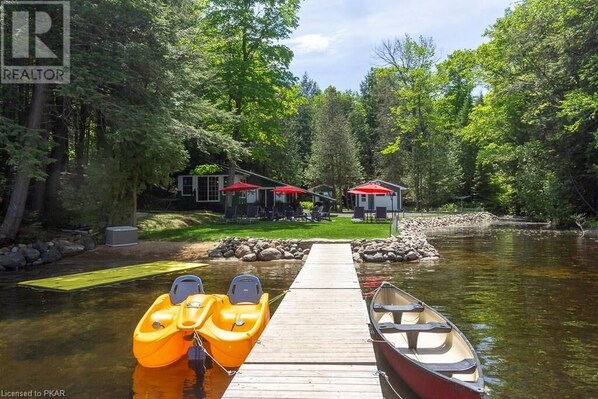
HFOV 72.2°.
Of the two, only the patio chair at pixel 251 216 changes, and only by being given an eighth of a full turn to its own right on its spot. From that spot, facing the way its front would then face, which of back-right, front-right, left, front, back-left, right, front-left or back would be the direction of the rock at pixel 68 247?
front-left

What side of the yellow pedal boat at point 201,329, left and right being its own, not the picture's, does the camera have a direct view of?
front

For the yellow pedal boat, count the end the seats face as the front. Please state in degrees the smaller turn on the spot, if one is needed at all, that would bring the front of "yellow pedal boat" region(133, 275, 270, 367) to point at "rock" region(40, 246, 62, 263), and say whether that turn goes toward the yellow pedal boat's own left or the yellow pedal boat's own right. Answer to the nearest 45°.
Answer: approximately 135° to the yellow pedal boat's own right

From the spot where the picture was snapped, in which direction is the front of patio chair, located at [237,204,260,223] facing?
facing the viewer and to the left of the viewer

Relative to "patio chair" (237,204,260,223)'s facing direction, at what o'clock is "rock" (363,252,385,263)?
The rock is roughly at 10 o'clock from the patio chair.

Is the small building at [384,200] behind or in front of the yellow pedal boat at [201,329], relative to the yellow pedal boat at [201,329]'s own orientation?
behind
